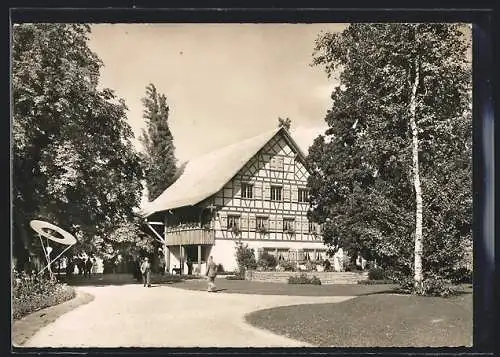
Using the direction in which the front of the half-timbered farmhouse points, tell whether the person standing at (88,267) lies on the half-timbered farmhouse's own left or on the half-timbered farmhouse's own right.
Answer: on the half-timbered farmhouse's own right

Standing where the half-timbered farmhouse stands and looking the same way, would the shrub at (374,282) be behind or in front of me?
in front

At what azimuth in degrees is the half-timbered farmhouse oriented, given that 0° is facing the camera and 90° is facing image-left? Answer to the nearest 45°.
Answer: approximately 315°

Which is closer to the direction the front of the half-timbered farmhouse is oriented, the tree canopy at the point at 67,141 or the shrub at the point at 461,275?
the shrub
